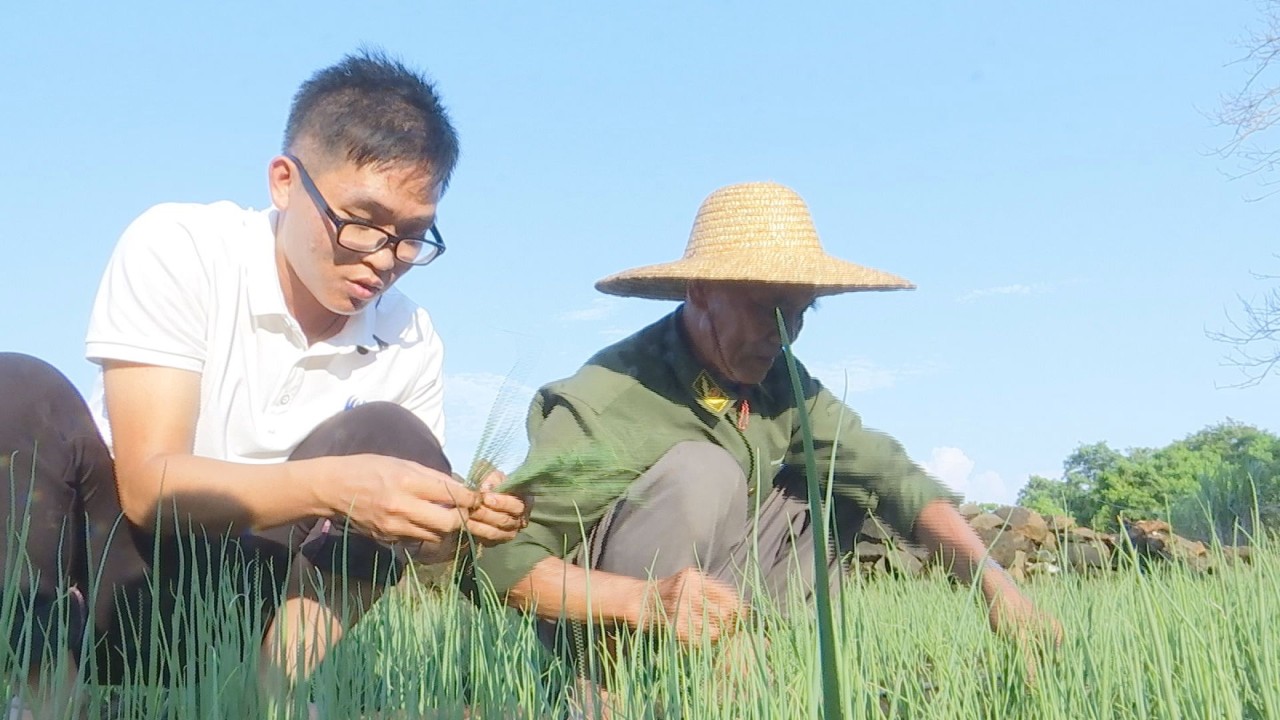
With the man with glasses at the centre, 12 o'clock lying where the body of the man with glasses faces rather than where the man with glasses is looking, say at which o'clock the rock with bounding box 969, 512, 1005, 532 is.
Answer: The rock is roughly at 9 o'clock from the man with glasses.

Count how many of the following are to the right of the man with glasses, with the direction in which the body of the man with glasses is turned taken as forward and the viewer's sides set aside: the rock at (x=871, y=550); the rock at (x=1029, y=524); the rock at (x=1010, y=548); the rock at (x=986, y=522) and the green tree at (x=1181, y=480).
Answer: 0

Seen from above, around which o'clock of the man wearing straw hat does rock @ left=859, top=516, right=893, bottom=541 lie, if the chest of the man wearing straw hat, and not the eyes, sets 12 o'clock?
The rock is roughly at 8 o'clock from the man wearing straw hat.

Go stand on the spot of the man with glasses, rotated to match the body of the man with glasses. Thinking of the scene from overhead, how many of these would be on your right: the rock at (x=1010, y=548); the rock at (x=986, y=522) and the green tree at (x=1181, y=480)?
0

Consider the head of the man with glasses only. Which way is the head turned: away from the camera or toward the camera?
toward the camera

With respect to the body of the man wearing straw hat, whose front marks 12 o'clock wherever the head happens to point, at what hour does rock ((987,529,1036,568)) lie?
The rock is roughly at 8 o'clock from the man wearing straw hat.

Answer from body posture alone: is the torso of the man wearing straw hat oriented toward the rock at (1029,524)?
no

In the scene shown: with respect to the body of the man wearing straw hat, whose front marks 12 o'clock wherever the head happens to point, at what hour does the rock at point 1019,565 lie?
The rock is roughly at 8 o'clock from the man wearing straw hat.

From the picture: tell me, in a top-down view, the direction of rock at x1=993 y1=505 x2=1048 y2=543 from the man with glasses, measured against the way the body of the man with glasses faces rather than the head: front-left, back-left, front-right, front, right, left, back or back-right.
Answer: left

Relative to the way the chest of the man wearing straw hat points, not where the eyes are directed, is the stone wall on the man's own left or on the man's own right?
on the man's own left

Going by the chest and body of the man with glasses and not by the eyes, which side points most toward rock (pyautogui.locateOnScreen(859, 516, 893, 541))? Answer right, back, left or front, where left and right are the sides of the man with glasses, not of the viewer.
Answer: left

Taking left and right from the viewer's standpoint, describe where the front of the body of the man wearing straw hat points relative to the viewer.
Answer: facing the viewer and to the right of the viewer

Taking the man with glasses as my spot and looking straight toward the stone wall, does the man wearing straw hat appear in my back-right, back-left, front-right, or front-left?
front-right

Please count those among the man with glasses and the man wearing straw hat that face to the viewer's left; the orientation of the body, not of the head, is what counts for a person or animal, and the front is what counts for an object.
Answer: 0

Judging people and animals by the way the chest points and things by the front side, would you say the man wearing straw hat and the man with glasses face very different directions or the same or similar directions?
same or similar directions

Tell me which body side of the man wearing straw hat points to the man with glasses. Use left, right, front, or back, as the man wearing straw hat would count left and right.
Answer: right
